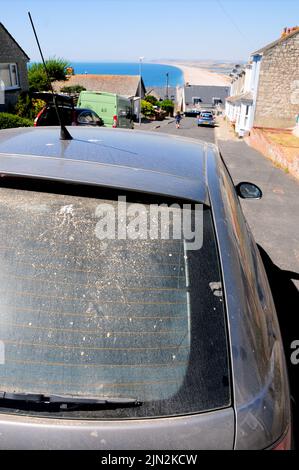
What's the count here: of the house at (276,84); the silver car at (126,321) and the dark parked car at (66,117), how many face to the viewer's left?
1

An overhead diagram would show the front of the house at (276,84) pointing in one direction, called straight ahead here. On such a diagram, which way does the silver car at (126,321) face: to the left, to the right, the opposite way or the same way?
to the right

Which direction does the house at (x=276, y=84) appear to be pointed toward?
to the viewer's left

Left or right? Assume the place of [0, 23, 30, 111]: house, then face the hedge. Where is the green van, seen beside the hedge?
left

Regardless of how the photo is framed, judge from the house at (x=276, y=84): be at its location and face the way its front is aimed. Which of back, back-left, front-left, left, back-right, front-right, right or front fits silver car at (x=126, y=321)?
left

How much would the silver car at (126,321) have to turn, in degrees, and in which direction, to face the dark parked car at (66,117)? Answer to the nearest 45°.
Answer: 0° — it already faces it

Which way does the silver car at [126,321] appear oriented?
away from the camera

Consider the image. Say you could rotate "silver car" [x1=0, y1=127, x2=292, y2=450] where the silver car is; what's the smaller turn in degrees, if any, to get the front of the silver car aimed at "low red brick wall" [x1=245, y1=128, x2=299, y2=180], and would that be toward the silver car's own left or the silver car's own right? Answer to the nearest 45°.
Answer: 0° — it already faces it
